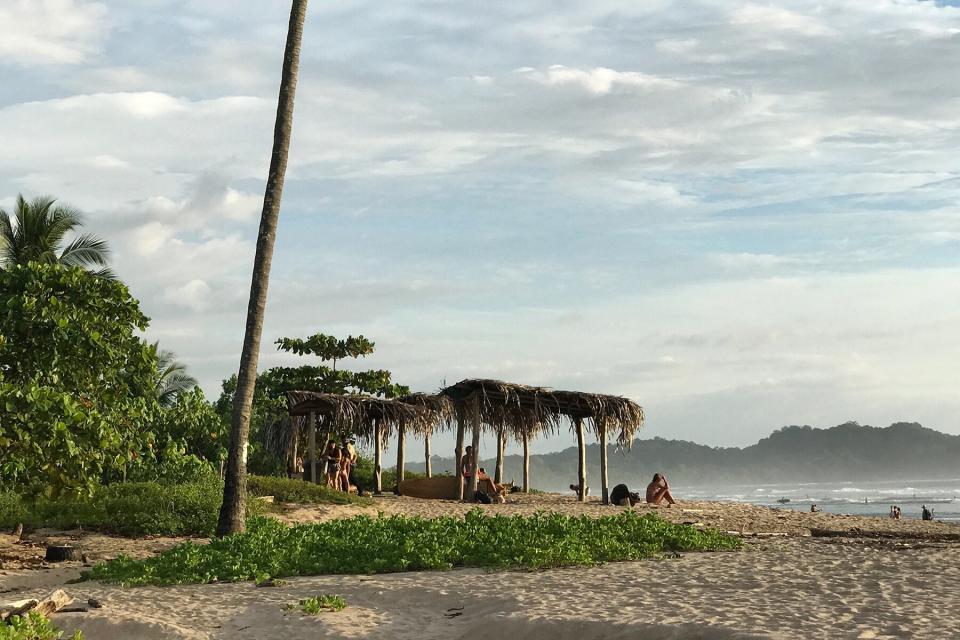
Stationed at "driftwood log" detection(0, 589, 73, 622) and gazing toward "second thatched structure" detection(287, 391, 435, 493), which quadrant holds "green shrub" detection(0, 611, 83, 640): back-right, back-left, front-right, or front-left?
back-right

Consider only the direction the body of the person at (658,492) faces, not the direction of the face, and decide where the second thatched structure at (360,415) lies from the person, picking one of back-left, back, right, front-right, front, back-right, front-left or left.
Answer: back

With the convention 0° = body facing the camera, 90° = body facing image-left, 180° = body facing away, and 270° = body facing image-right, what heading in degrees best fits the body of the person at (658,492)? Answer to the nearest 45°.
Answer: approximately 270°

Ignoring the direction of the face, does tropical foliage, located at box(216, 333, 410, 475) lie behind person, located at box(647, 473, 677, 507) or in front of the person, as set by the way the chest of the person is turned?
behind

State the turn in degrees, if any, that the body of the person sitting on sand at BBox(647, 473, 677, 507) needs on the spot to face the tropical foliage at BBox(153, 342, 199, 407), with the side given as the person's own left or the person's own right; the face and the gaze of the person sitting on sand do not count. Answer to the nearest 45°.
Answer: approximately 135° to the person's own left

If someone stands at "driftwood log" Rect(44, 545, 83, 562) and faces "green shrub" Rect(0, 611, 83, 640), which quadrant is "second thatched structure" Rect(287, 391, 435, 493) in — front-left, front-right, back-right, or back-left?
back-left

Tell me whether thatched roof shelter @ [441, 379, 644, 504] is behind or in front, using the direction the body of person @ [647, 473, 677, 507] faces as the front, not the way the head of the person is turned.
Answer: behind

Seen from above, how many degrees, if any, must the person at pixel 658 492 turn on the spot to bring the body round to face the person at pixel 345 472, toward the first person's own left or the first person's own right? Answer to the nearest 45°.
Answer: approximately 180°

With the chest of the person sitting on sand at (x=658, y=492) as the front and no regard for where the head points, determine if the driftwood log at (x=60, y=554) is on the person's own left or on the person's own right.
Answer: on the person's own right

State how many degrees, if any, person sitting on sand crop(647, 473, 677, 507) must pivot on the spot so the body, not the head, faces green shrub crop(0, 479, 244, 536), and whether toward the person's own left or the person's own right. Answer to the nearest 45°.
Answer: approximately 135° to the person's own right

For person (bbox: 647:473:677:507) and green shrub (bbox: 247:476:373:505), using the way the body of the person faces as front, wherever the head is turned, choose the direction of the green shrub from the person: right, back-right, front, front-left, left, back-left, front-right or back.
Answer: back-right
